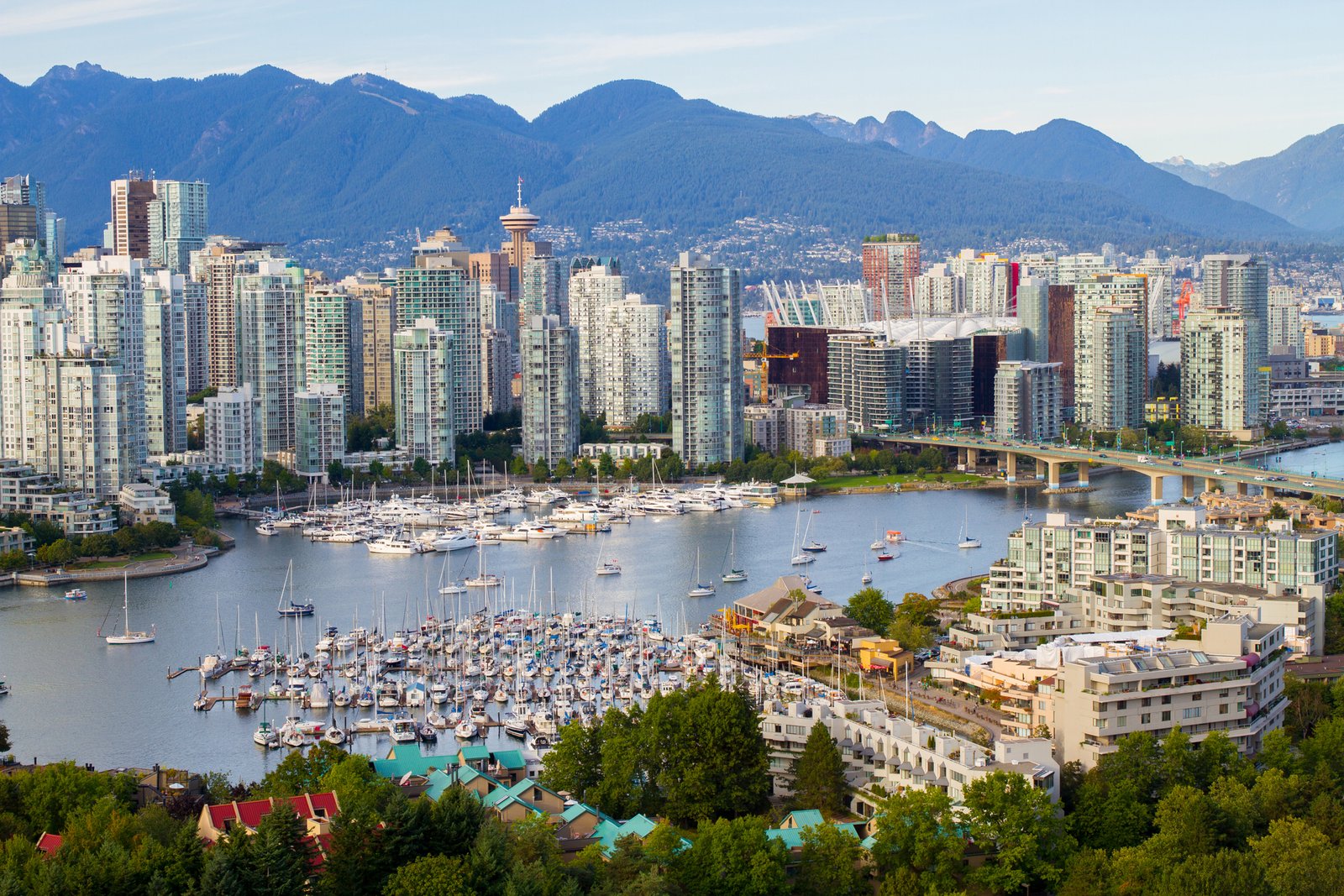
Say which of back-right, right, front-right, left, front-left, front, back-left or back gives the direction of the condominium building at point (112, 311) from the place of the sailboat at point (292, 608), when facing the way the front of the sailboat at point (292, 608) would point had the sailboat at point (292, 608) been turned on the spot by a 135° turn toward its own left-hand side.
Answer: back-left

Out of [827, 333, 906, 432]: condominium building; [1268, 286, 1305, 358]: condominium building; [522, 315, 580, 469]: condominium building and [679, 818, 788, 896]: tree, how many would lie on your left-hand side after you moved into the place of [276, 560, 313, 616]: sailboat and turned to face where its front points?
1

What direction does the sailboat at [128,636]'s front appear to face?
to the viewer's left

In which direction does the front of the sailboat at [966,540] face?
to the viewer's left

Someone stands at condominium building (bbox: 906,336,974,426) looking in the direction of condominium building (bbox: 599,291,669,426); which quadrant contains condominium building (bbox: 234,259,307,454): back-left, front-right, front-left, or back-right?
front-left

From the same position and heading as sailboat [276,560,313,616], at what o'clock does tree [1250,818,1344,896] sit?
The tree is roughly at 8 o'clock from the sailboat.

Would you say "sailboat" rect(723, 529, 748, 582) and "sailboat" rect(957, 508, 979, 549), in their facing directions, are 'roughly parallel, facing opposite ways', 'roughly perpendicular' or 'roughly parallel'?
roughly parallel

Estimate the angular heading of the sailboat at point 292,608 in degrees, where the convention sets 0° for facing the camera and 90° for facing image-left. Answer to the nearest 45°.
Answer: approximately 90°

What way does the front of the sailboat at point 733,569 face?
to the viewer's left

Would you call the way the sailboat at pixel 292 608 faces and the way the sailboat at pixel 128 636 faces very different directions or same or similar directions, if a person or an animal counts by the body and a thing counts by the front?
same or similar directions

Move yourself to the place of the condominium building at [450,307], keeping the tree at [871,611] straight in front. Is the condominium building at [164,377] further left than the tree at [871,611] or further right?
right

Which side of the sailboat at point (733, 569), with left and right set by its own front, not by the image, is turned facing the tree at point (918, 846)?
left
